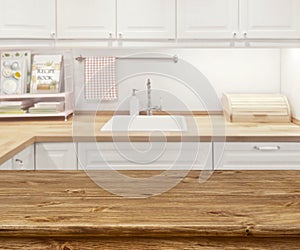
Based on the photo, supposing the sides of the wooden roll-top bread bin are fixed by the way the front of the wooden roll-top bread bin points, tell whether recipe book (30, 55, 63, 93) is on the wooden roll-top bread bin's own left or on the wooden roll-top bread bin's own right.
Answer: on the wooden roll-top bread bin's own right

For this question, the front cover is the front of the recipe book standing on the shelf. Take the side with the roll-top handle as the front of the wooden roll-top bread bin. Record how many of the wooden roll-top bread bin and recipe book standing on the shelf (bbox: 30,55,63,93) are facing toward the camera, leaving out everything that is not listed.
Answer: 2

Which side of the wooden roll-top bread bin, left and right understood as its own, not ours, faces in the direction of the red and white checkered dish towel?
right

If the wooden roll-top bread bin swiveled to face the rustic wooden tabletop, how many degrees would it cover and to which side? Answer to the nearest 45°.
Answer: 0° — it already faces it

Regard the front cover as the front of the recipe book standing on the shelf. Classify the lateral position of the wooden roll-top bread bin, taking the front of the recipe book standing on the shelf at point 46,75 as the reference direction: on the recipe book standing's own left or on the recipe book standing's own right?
on the recipe book standing's own left

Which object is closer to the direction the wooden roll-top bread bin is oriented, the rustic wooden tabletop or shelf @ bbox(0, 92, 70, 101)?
the rustic wooden tabletop

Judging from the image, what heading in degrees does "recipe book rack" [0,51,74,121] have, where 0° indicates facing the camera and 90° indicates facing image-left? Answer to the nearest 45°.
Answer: approximately 0°

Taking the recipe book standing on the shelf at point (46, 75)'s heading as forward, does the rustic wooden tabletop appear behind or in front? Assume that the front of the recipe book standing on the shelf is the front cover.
in front

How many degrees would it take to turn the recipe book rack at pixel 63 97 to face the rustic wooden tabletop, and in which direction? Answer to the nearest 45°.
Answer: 0° — it already faces it

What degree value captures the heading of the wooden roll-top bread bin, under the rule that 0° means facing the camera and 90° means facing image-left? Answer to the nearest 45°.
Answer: approximately 0°
